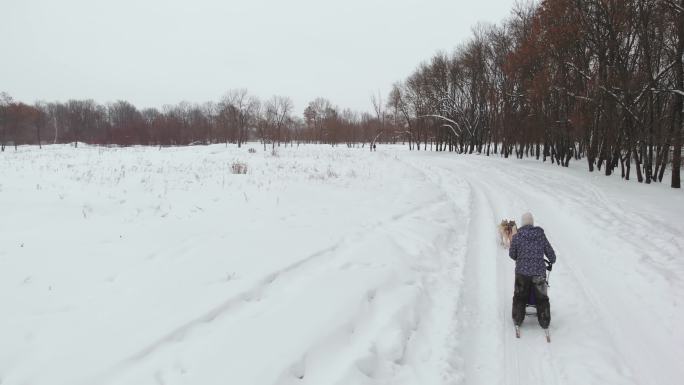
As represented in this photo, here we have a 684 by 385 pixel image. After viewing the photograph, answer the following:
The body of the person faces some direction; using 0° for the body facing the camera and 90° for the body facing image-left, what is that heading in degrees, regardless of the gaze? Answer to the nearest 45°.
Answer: approximately 180°
